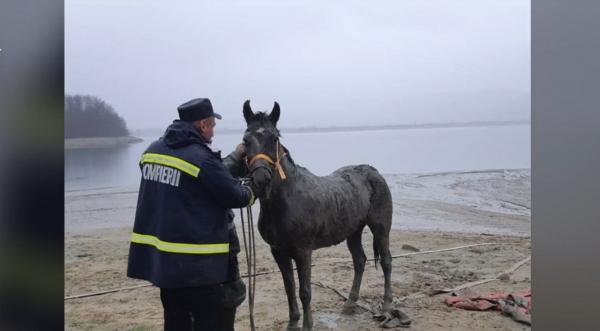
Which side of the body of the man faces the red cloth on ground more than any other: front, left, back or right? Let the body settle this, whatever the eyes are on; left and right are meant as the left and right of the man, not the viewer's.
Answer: front

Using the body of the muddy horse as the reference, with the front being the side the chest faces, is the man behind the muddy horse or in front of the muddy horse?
in front

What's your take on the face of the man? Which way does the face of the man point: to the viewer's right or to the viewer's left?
to the viewer's right

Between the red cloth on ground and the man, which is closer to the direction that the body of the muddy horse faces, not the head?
the man

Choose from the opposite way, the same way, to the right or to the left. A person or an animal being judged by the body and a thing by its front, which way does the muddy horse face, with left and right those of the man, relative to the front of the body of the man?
the opposite way

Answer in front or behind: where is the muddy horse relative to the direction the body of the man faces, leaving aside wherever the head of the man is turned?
in front

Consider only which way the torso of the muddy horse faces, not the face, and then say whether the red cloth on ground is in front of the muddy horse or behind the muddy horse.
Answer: behind

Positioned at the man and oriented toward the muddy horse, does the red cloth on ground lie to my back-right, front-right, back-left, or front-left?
front-right

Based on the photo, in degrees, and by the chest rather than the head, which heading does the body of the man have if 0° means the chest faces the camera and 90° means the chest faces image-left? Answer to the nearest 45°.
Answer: approximately 225°

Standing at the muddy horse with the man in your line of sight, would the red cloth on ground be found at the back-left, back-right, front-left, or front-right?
back-left

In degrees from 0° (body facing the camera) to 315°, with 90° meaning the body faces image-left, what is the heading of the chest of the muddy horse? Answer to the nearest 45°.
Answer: approximately 45°

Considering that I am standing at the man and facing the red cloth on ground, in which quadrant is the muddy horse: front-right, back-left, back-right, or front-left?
front-left
